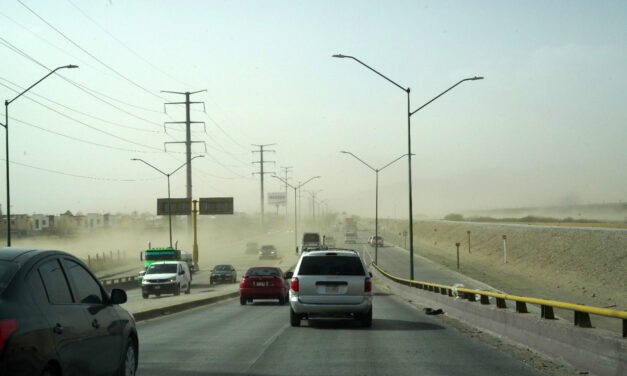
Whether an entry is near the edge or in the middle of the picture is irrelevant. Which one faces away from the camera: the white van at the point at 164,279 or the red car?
the red car

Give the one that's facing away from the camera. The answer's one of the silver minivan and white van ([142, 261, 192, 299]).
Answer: the silver minivan

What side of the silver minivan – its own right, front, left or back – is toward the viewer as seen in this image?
back

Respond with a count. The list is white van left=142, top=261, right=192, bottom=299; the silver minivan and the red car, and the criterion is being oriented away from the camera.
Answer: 2

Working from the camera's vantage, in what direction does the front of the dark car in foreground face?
facing away from the viewer and to the right of the viewer

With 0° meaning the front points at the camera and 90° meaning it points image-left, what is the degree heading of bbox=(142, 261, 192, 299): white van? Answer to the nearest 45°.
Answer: approximately 45°

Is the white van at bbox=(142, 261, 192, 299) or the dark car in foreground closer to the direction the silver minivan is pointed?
the white van

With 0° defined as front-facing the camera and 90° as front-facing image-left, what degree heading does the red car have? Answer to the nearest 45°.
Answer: approximately 180°

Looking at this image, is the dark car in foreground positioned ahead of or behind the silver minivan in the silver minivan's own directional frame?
behind

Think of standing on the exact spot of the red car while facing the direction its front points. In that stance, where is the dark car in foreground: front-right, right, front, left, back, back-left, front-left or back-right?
back

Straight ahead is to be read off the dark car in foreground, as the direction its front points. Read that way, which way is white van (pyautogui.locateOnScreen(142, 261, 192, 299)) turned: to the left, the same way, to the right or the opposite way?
the opposite way
